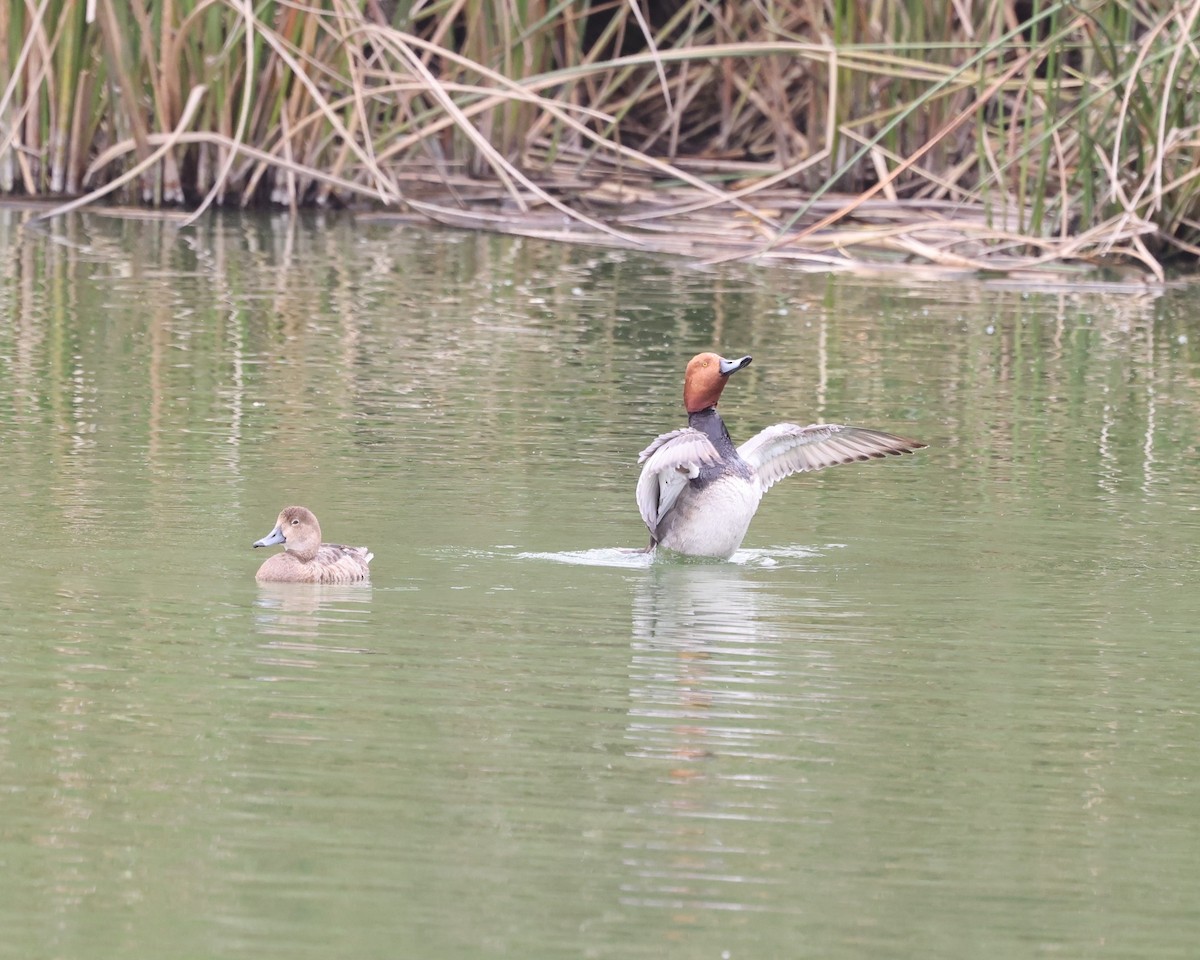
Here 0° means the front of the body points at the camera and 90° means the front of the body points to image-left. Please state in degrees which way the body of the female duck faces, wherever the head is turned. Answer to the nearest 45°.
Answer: approximately 90°

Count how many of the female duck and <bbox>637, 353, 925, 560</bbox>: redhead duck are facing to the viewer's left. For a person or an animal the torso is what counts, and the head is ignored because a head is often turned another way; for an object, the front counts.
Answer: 1

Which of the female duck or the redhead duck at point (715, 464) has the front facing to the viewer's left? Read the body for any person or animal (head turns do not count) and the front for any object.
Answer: the female duck

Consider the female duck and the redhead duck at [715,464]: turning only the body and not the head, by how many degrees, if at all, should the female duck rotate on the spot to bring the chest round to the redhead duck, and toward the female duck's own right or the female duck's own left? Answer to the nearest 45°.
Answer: approximately 135° to the female duck's own right

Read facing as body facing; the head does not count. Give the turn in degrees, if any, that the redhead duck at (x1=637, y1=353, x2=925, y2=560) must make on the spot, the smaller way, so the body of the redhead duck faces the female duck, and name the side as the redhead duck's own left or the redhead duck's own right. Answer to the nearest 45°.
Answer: approximately 90° to the redhead duck's own right
